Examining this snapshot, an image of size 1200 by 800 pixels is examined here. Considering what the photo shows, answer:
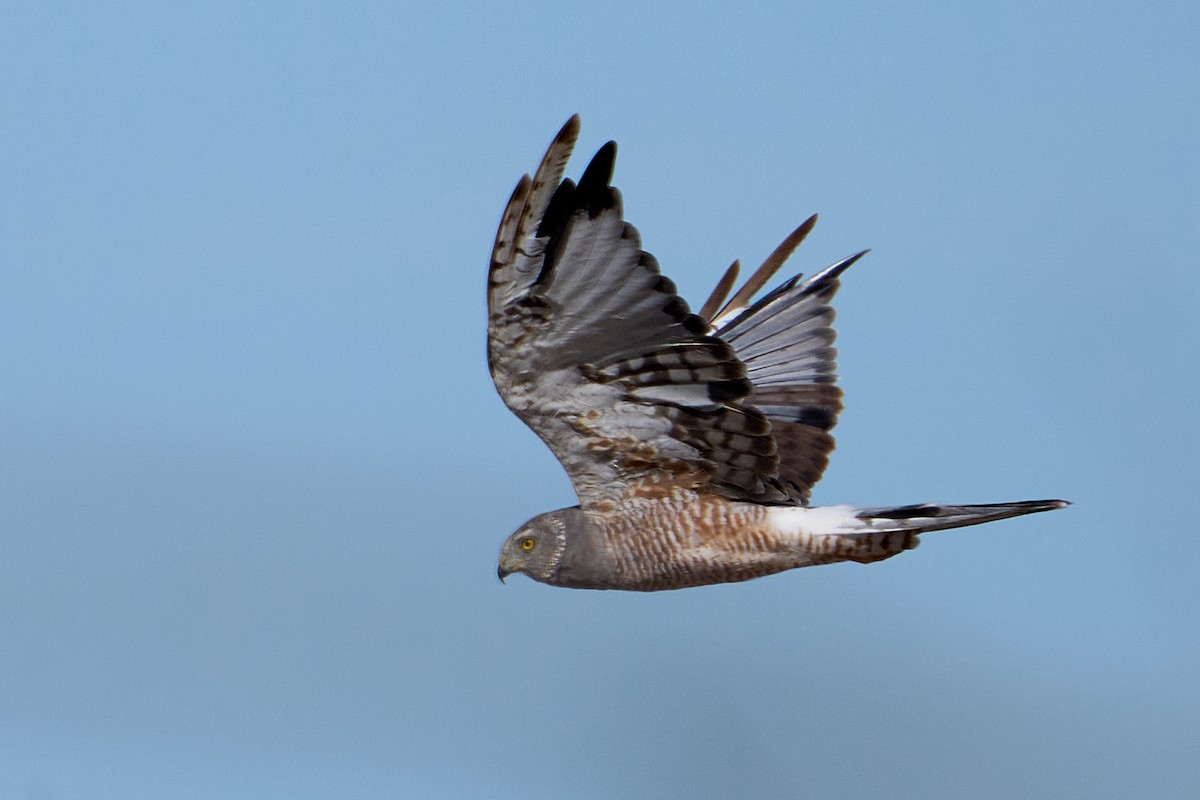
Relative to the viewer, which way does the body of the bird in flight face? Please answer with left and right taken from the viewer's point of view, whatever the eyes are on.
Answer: facing to the left of the viewer
